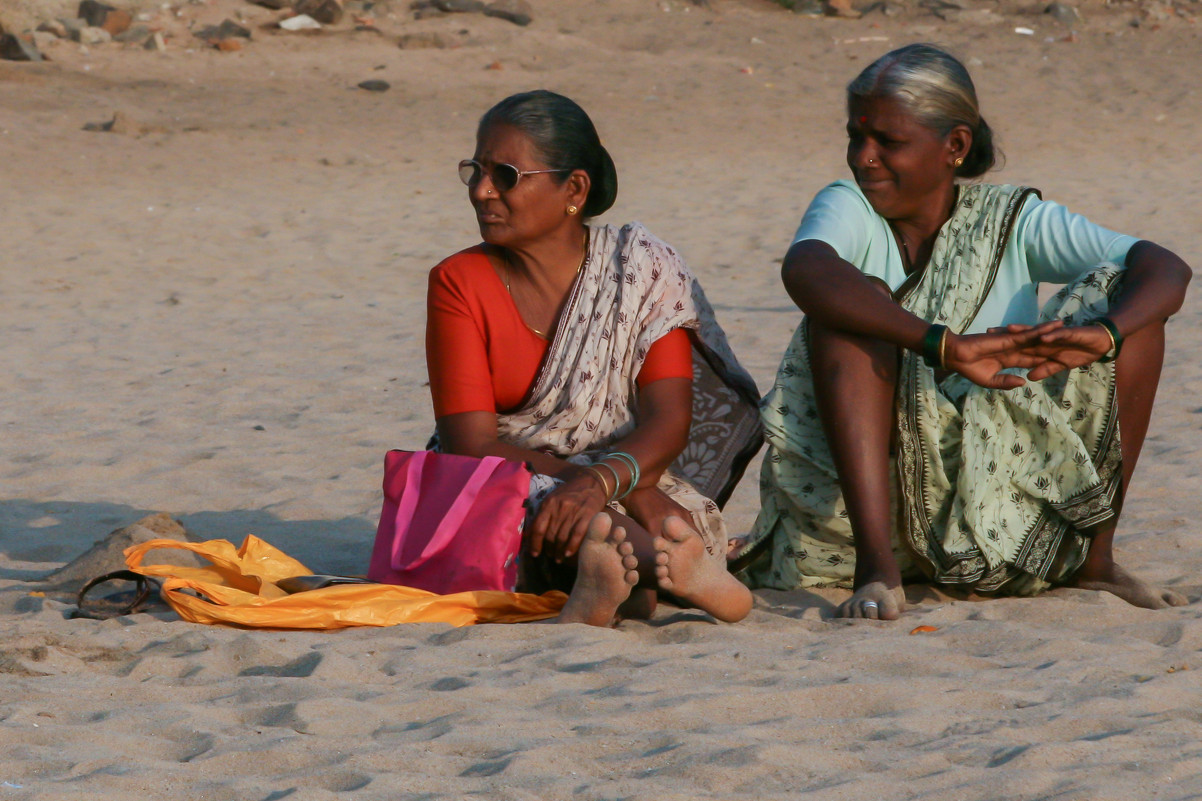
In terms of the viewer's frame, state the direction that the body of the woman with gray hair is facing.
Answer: toward the camera

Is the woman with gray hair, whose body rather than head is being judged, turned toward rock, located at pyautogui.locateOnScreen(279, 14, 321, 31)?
no

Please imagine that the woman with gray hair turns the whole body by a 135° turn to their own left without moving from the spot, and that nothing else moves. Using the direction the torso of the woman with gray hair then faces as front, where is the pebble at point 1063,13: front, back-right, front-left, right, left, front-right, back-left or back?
front-left

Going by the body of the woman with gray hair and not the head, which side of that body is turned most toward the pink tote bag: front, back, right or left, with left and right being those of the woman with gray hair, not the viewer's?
right

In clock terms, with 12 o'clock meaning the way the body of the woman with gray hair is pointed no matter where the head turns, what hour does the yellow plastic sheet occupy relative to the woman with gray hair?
The yellow plastic sheet is roughly at 2 o'clock from the woman with gray hair.

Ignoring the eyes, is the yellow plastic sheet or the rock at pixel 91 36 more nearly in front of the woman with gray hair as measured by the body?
the yellow plastic sheet

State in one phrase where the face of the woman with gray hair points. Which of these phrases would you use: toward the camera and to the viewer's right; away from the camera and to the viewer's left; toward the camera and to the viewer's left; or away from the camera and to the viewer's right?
toward the camera and to the viewer's left

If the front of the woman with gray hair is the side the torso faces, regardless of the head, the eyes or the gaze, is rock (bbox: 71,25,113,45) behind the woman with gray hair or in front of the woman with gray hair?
behind

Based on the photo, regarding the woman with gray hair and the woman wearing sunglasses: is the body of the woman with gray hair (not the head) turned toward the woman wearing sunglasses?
no

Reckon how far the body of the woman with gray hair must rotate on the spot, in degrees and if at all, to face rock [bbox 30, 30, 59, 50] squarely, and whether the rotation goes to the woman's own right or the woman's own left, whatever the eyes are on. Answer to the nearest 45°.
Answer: approximately 135° to the woman's own right

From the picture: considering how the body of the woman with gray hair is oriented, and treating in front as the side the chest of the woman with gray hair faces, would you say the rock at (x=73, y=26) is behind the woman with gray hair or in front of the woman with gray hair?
behind

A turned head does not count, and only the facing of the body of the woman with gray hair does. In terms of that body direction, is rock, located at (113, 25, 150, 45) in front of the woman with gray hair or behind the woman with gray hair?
behind

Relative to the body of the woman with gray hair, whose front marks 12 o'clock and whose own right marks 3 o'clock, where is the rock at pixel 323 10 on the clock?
The rock is roughly at 5 o'clock from the woman with gray hair.
